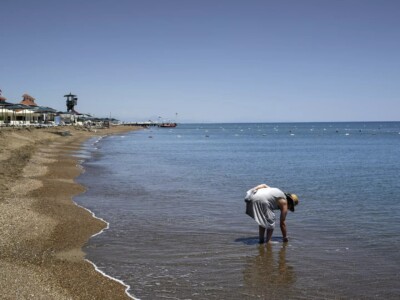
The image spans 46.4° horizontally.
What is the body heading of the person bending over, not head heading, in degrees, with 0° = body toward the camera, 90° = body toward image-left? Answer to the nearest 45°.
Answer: approximately 270°
